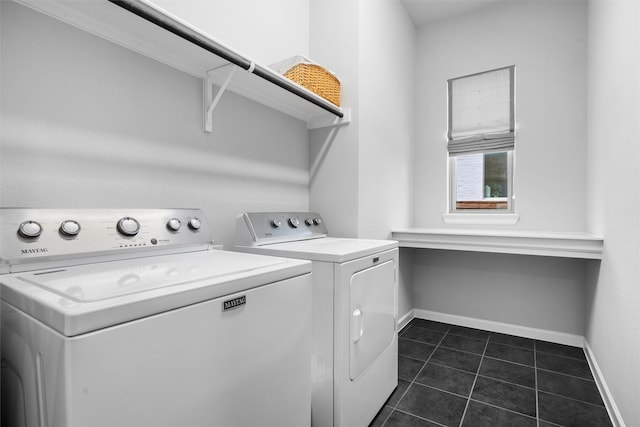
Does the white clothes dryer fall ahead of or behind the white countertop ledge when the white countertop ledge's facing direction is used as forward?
ahead

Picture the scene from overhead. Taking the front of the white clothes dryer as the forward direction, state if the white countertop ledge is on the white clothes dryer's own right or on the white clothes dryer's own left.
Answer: on the white clothes dryer's own left

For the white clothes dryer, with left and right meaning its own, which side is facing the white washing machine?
right

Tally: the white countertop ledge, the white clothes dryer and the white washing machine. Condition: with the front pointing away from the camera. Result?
0

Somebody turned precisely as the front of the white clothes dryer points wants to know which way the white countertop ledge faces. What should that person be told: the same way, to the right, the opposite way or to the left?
to the right

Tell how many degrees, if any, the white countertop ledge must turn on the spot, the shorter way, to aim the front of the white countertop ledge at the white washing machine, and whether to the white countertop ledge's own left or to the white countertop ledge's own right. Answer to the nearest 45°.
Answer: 0° — it already faces it

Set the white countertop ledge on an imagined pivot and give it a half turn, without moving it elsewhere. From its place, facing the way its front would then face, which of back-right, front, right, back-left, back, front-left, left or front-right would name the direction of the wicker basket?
back-left

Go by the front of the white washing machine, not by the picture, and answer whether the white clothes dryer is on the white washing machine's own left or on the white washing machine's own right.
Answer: on the white washing machine's own left

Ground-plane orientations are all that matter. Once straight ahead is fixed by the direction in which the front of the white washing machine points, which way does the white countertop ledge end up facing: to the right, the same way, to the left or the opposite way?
to the right

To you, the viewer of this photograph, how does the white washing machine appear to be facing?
facing the viewer and to the right of the viewer

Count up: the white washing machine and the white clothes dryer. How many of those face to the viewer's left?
0

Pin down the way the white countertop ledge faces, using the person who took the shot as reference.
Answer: facing the viewer
